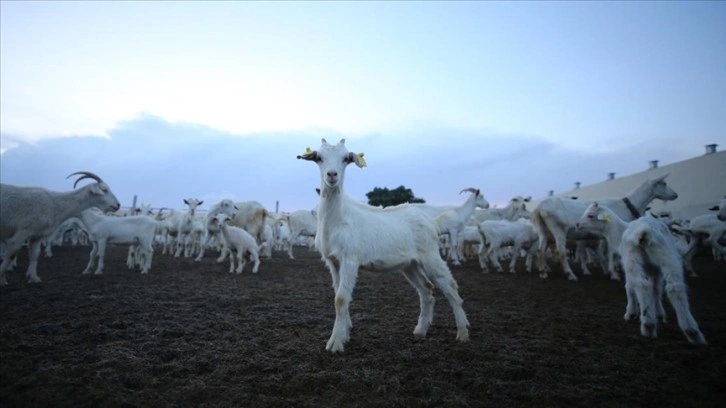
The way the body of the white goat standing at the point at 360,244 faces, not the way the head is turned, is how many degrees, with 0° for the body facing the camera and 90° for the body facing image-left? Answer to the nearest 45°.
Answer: approximately 45°

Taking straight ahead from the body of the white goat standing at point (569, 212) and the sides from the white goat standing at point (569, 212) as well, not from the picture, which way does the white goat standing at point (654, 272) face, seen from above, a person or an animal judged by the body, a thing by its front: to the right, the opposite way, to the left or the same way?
to the left

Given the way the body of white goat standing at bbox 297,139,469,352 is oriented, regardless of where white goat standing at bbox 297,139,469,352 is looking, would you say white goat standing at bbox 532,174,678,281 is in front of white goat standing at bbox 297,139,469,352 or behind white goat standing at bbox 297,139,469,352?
behind

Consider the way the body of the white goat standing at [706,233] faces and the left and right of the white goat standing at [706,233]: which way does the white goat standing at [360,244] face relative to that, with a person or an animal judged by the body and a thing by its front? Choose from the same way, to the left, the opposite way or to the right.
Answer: to the right

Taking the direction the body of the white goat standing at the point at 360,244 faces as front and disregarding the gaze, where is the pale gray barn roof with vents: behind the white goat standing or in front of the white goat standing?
behind

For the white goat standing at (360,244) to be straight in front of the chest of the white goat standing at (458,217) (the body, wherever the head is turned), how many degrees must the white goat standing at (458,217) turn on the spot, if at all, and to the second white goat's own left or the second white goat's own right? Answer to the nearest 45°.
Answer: approximately 90° to the second white goat's own right

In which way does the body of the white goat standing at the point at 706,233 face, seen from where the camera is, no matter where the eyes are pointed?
to the viewer's right

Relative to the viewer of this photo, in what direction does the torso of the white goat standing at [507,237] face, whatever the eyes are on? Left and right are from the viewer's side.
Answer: facing to the right of the viewer

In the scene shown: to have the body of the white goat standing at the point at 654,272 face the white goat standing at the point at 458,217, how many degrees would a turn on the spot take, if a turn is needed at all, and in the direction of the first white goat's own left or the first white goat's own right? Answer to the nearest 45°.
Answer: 0° — it already faces it

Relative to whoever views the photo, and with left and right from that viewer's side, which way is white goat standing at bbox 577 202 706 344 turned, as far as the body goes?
facing away from the viewer and to the left of the viewer

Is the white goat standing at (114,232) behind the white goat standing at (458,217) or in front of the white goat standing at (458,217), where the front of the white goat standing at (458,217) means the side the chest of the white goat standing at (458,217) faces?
behind

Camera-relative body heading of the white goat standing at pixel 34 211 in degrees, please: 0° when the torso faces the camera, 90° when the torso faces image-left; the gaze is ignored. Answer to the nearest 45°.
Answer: approximately 270°
